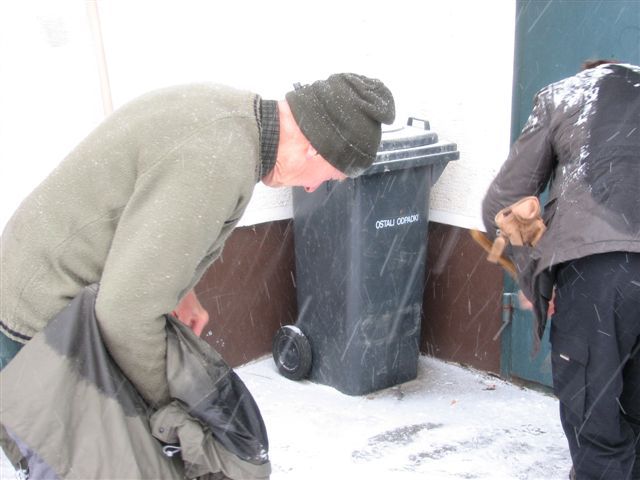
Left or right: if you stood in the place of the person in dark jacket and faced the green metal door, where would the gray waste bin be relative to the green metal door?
left

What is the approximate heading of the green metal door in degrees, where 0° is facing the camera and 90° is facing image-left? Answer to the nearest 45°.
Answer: approximately 45°

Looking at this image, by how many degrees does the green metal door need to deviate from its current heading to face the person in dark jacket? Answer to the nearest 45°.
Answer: approximately 45° to its left
